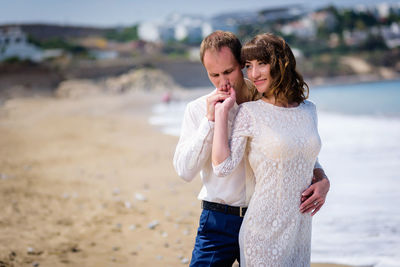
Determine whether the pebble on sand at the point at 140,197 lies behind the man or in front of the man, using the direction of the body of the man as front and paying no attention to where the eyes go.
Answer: behind

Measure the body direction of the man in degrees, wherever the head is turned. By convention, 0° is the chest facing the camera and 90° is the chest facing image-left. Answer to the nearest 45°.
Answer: approximately 315°

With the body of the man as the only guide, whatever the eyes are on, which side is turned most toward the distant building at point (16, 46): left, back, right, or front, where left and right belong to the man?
back

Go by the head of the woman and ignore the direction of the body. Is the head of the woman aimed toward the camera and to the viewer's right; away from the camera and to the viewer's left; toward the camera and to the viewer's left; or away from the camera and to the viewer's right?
toward the camera and to the viewer's left
